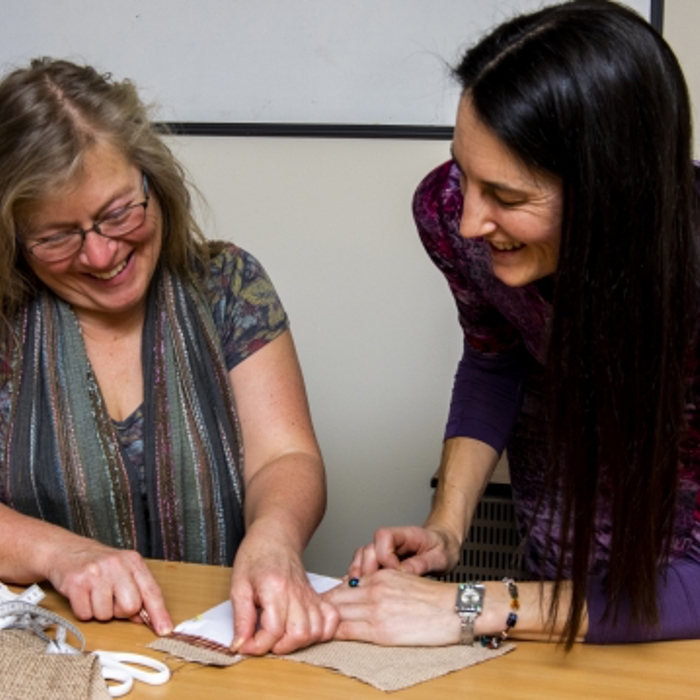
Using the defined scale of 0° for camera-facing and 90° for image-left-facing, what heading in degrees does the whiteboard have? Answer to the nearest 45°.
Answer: approximately 0°

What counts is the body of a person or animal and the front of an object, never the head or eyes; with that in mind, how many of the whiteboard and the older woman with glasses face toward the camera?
2

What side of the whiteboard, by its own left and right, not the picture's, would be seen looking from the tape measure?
front

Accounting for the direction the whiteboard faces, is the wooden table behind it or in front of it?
in front

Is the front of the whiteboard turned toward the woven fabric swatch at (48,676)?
yes

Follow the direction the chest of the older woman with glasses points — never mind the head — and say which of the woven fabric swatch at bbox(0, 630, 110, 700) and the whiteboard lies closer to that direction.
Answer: the woven fabric swatch
